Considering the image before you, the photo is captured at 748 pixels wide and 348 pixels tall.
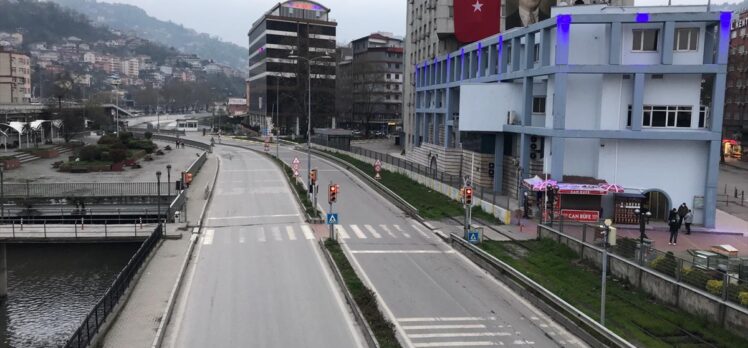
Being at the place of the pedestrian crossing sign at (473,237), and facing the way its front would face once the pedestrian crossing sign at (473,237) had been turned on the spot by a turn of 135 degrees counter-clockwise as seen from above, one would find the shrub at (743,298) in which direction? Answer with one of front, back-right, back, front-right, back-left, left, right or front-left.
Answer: right

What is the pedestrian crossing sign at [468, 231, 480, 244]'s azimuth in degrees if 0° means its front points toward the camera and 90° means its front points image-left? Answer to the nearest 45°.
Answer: approximately 0°

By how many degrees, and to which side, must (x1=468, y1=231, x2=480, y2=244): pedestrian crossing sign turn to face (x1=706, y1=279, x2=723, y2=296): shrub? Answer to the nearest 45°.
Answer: approximately 45° to its left

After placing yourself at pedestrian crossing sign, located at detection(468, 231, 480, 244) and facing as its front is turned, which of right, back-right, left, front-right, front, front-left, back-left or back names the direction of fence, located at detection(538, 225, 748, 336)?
front-left

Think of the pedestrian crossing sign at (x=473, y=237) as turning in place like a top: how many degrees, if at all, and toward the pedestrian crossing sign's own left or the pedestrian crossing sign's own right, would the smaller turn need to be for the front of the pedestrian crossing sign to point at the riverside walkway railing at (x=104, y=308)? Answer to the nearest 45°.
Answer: approximately 45° to the pedestrian crossing sign's own right

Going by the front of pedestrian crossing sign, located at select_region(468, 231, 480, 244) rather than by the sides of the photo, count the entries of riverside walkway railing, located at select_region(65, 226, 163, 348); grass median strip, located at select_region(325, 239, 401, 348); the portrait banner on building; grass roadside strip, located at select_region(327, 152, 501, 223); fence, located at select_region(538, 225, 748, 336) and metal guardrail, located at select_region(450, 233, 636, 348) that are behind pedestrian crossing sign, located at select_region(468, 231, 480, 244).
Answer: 2

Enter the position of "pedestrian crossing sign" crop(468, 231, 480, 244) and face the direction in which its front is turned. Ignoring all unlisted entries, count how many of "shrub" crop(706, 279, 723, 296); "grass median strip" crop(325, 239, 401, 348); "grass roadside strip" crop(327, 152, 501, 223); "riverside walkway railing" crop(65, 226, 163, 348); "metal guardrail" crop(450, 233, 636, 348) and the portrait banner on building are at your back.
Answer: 2

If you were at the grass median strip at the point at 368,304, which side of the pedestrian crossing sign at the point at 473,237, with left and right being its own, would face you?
front

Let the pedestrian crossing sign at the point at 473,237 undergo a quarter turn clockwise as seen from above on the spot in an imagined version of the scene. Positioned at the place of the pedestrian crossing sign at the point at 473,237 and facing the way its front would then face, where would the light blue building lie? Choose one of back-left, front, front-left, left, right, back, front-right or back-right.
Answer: back-right

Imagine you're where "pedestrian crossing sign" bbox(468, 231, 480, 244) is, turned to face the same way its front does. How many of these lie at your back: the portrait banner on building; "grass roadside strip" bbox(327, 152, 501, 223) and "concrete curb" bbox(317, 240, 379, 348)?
2

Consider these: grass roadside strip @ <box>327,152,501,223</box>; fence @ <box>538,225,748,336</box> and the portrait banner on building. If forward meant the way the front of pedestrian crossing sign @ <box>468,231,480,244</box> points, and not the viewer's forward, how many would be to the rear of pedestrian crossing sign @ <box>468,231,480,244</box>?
2

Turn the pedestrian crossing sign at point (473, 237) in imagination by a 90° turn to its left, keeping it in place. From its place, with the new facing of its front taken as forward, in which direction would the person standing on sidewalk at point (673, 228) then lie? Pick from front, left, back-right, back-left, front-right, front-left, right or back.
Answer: front

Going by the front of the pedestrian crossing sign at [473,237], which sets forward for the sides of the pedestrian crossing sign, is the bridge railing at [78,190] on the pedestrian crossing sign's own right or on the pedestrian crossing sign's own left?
on the pedestrian crossing sign's own right

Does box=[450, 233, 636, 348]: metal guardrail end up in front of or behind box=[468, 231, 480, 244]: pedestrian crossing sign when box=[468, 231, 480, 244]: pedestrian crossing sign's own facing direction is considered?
in front

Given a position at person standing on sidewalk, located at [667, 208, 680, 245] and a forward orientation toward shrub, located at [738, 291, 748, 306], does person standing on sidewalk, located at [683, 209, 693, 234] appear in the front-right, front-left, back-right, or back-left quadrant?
back-left

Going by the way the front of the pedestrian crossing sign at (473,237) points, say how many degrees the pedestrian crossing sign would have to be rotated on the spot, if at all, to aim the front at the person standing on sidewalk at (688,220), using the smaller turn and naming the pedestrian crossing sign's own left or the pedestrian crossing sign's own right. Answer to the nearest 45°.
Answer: approximately 135° to the pedestrian crossing sign's own left
